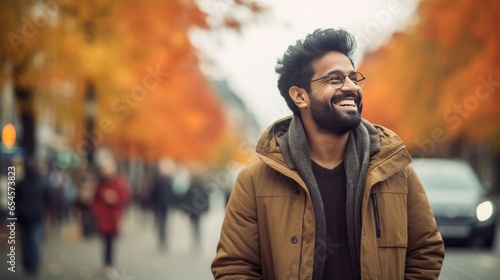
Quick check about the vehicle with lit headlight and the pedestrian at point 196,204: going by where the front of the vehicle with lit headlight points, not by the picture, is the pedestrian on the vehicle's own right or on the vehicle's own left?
on the vehicle's own right

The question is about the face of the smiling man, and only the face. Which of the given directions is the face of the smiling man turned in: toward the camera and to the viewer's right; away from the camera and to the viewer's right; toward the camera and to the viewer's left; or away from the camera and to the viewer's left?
toward the camera and to the viewer's right

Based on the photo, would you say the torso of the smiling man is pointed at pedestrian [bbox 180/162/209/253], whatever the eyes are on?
no

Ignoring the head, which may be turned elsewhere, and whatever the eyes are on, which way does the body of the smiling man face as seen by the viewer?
toward the camera

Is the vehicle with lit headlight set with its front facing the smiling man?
yes

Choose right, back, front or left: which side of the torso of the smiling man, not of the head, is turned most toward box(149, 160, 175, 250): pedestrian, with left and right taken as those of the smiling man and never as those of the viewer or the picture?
back

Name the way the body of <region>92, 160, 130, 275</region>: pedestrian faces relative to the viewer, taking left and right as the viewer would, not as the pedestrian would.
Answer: facing the viewer

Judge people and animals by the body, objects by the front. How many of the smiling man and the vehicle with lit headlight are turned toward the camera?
2

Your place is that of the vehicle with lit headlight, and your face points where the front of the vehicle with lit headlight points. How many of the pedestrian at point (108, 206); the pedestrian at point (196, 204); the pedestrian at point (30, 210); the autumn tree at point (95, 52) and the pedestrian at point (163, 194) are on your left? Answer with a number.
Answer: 0

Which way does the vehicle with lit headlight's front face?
toward the camera

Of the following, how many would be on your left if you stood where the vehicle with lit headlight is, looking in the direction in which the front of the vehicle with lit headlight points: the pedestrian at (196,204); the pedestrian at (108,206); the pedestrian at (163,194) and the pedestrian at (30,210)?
0

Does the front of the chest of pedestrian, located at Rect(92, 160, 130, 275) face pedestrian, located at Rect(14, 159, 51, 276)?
no

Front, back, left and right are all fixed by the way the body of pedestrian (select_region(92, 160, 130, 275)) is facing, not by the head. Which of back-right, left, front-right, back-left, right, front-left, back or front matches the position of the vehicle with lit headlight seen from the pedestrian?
left

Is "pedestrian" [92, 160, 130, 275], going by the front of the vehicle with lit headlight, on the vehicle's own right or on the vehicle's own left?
on the vehicle's own right

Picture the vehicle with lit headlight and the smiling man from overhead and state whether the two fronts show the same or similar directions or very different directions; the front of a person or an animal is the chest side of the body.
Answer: same or similar directions
